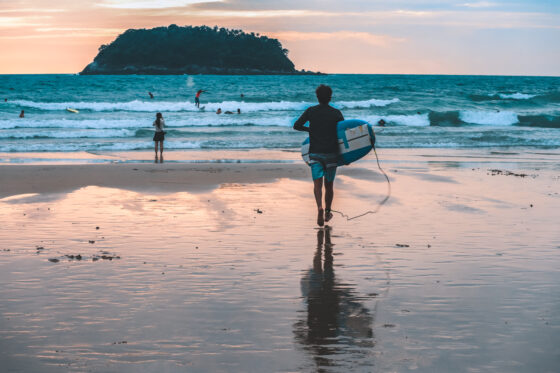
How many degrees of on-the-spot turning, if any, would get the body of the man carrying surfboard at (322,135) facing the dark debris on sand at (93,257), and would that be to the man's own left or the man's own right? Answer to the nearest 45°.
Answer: approximately 135° to the man's own left

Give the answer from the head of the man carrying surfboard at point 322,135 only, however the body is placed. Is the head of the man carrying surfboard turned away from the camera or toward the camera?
away from the camera

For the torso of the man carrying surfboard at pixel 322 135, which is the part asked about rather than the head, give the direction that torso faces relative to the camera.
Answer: away from the camera
